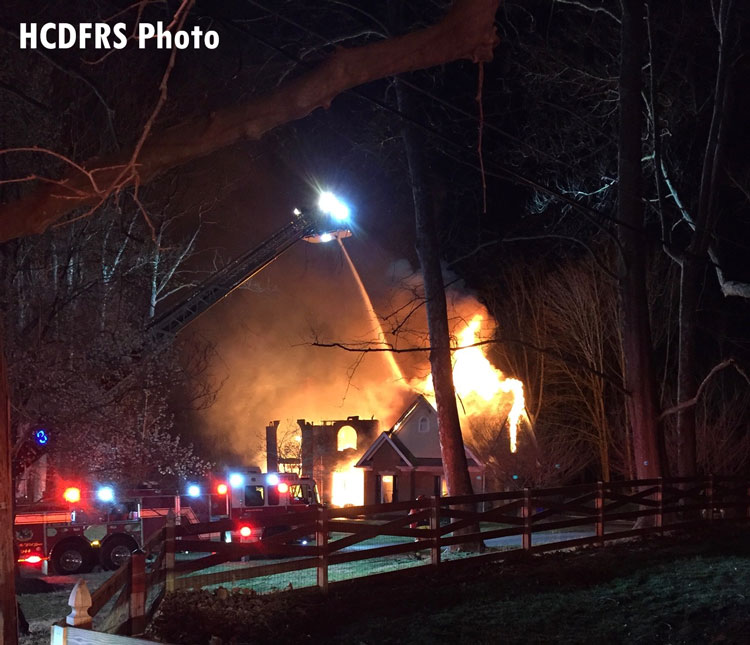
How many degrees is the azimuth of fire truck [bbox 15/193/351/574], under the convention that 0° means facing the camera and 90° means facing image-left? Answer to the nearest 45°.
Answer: approximately 270°

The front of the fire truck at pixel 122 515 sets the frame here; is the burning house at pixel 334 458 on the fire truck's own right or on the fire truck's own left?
on the fire truck's own left

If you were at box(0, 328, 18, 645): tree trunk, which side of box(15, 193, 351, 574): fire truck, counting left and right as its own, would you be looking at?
right

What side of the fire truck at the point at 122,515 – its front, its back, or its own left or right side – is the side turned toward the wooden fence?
right
